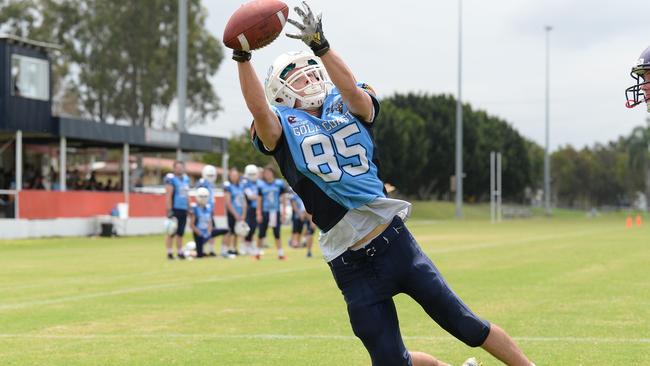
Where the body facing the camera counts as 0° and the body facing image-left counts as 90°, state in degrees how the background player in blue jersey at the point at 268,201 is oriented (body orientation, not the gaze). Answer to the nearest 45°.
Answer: approximately 0°

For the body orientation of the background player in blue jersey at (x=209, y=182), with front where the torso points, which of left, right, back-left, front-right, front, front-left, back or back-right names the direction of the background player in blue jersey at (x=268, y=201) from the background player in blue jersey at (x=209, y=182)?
left

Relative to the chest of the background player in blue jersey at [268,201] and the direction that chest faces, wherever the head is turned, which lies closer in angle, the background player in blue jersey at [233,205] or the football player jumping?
the football player jumping

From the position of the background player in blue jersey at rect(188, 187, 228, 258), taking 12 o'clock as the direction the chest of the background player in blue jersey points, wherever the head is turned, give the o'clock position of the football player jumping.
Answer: The football player jumping is roughly at 12 o'clock from the background player in blue jersey.

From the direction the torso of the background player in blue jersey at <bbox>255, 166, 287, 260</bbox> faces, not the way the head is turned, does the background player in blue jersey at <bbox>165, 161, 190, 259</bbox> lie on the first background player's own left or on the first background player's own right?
on the first background player's own right

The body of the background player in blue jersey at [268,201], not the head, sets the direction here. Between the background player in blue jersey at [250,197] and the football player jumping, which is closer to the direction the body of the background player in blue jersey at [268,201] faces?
the football player jumping

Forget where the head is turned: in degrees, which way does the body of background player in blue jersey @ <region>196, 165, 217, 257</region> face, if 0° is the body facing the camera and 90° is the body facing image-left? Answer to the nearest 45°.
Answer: approximately 0°

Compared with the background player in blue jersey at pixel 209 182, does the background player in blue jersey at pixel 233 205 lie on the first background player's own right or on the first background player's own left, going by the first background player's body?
on the first background player's own left
